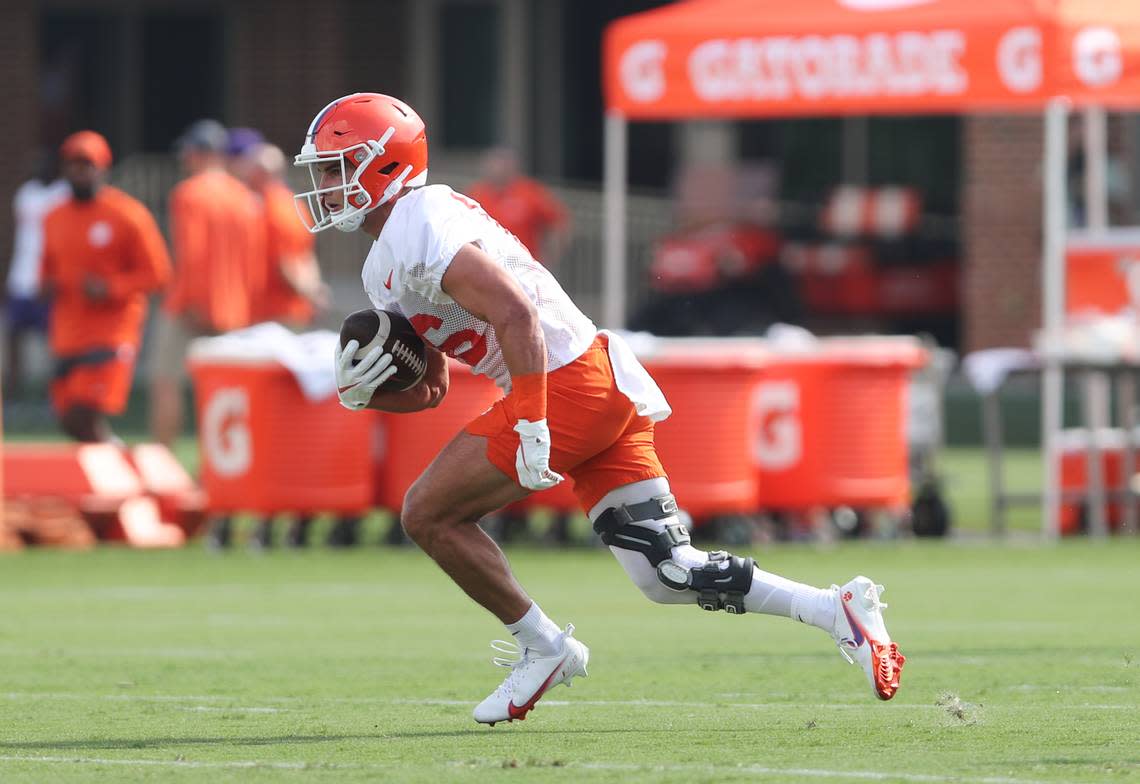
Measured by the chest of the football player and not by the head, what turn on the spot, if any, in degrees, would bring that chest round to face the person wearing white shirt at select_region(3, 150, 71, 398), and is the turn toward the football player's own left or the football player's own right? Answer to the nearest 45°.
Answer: approximately 90° to the football player's own right

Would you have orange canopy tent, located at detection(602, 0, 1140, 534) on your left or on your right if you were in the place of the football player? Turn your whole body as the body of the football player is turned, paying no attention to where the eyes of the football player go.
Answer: on your right

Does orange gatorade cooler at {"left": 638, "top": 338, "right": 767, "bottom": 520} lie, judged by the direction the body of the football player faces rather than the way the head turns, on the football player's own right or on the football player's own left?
on the football player's own right

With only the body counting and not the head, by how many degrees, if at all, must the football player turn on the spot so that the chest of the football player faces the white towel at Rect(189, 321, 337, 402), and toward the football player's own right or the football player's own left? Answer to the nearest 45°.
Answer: approximately 90° to the football player's own right

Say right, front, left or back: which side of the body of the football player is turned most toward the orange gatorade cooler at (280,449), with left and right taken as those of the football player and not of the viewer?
right

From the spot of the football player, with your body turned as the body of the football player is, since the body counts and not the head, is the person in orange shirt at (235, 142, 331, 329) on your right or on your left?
on your right

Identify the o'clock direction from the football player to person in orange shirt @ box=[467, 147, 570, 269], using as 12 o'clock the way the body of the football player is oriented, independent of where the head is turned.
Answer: The person in orange shirt is roughly at 3 o'clock from the football player.

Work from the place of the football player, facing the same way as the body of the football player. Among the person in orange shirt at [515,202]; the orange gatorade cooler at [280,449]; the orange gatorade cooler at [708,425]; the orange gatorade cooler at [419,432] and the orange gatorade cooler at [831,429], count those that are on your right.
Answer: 5

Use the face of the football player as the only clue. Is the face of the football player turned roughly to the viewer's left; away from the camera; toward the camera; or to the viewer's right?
to the viewer's left

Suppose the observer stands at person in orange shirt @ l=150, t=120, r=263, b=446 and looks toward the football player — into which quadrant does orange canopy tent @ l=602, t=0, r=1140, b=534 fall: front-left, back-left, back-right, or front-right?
front-left

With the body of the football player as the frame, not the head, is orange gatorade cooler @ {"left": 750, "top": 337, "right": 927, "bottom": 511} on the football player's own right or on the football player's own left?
on the football player's own right

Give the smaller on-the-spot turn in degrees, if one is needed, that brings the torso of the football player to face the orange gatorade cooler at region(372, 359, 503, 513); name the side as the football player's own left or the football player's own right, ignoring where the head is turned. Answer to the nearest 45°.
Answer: approximately 90° to the football player's own right

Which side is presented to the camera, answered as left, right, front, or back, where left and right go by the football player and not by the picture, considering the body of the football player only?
left

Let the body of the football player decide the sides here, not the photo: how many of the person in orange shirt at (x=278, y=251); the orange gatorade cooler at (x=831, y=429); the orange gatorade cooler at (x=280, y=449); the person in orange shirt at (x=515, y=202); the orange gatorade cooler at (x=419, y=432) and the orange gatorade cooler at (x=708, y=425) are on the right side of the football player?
6
